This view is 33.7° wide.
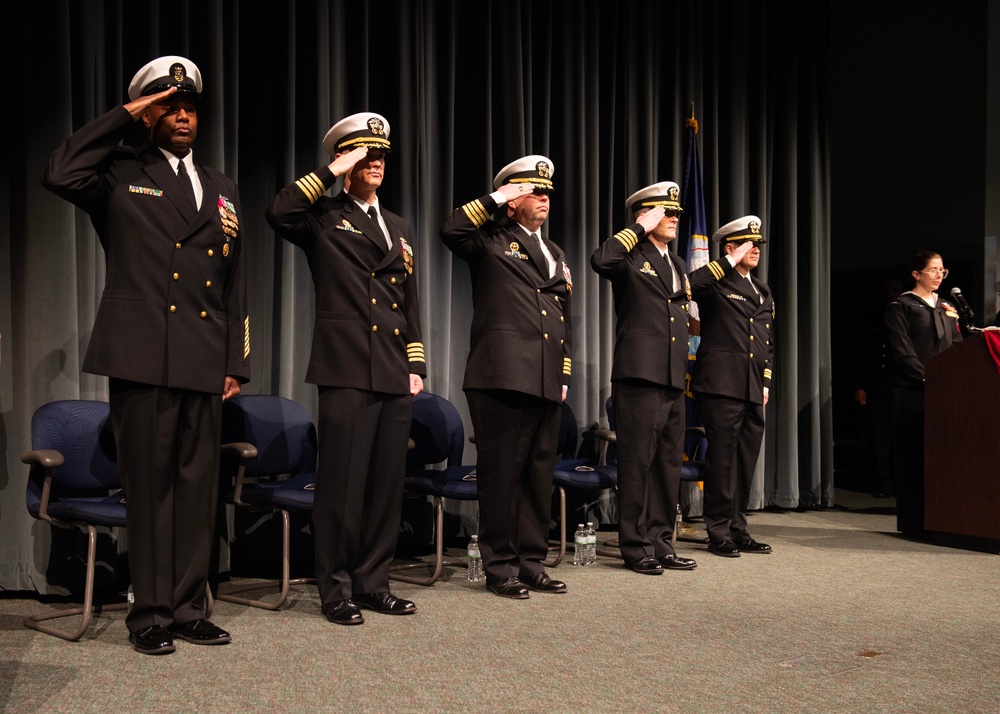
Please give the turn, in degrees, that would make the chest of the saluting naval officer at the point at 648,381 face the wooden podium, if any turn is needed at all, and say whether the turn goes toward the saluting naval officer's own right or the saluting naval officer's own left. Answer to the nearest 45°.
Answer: approximately 90° to the saluting naval officer's own left

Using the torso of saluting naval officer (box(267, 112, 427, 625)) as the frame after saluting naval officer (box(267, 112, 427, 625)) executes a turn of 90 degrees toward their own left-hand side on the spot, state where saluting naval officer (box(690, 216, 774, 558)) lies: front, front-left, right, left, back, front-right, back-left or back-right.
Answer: front

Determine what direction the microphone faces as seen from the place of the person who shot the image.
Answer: facing to the left of the viewer

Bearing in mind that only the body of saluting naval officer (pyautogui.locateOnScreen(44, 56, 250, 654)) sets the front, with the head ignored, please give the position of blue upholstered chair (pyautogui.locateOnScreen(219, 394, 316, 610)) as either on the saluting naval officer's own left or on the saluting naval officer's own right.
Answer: on the saluting naval officer's own left

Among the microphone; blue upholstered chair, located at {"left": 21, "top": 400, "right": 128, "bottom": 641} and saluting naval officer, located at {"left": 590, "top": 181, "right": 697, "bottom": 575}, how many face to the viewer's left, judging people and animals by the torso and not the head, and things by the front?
1

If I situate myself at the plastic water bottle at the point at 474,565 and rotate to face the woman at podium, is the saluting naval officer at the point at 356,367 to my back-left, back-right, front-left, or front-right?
back-right

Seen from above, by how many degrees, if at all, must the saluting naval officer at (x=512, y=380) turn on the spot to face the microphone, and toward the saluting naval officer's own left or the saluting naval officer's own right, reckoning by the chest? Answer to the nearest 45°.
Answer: approximately 90° to the saluting naval officer's own left
